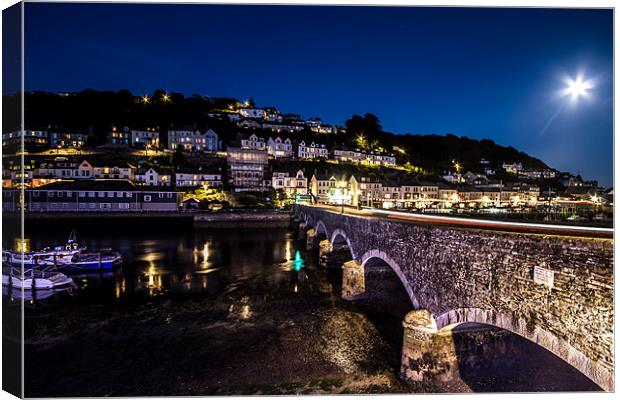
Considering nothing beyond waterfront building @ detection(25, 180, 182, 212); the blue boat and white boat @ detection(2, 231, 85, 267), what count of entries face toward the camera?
1

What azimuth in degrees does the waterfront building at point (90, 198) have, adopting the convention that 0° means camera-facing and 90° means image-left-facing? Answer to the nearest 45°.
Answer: approximately 0°

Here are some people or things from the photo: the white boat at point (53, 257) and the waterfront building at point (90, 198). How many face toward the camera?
1

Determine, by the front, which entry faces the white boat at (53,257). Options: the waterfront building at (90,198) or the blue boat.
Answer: the waterfront building

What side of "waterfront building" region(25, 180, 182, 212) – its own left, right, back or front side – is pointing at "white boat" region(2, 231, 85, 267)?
front

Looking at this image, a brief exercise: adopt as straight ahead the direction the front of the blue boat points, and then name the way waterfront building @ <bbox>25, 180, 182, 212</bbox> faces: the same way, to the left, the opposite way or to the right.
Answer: to the right

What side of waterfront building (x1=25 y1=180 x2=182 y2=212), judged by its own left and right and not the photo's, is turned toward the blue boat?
front

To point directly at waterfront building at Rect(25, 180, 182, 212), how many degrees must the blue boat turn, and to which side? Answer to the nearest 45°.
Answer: approximately 90° to its left
